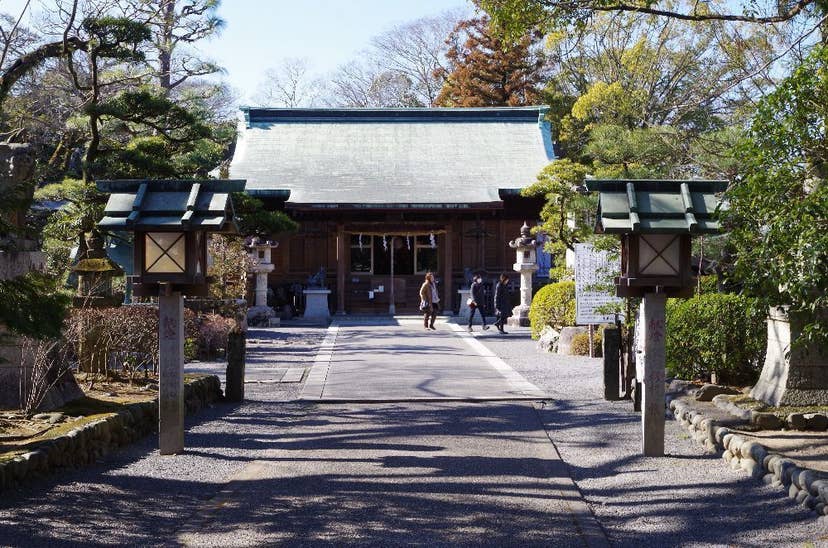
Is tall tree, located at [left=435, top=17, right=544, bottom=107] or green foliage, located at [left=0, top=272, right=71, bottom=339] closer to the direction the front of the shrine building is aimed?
the green foliage

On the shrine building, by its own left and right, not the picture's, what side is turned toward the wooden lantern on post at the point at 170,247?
front

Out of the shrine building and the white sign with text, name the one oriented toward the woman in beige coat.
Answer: the shrine building

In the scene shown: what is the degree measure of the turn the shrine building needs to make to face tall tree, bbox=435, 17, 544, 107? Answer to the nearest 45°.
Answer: approximately 180°

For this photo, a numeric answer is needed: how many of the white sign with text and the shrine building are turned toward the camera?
2

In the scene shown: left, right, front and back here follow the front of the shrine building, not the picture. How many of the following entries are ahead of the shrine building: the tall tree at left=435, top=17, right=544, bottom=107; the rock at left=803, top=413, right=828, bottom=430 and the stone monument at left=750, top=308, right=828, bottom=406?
2

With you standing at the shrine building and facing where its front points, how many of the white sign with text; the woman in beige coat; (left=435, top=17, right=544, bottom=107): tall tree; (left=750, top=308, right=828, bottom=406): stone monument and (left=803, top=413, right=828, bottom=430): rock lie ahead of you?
4

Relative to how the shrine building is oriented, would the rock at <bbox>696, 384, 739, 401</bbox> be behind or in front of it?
in front

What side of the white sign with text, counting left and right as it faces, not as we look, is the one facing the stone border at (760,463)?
front

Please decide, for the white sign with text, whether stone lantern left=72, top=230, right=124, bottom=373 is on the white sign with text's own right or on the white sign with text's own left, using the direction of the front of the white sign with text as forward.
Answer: on the white sign with text's own right

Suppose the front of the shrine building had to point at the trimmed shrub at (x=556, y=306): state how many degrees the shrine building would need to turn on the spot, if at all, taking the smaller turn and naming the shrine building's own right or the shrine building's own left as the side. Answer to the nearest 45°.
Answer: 0° — it already faces it

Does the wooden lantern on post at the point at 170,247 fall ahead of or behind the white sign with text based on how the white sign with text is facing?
ahead
